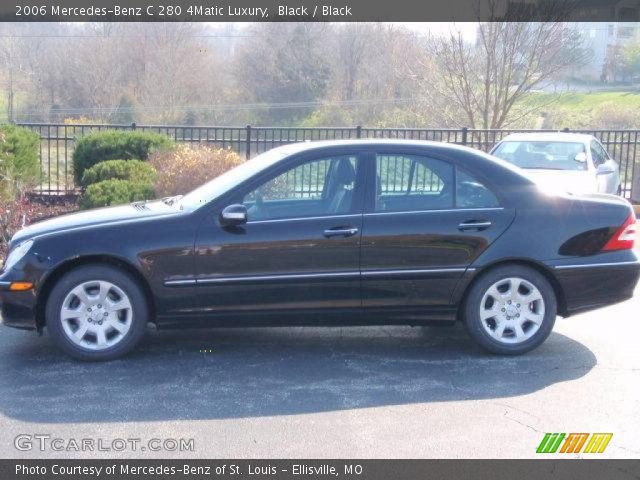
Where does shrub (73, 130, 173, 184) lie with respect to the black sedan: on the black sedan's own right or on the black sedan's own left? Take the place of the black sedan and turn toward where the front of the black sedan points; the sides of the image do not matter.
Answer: on the black sedan's own right

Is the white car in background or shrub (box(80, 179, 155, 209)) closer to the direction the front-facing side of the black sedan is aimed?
the shrub

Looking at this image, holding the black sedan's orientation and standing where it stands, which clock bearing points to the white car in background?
The white car in background is roughly at 4 o'clock from the black sedan.

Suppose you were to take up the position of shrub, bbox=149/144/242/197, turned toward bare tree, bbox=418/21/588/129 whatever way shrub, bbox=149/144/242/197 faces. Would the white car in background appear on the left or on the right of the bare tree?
right

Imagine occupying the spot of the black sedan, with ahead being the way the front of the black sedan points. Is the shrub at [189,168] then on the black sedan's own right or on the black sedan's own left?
on the black sedan's own right

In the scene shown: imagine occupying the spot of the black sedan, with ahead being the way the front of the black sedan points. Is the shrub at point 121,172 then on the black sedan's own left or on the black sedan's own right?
on the black sedan's own right

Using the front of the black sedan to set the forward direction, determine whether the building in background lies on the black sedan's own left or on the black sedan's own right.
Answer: on the black sedan's own right

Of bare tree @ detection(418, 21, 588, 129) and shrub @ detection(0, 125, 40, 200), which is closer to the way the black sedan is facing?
the shrub

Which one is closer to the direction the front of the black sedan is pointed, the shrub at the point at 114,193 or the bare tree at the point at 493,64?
the shrub

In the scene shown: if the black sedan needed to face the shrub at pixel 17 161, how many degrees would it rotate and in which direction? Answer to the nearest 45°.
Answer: approximately 45° to its right

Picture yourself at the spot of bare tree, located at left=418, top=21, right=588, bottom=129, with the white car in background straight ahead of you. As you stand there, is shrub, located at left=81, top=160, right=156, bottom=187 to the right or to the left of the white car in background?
right

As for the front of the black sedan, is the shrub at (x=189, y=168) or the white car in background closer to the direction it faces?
the shrub

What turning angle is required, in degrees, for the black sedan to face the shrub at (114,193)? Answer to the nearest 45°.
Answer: approximately 45° to its right

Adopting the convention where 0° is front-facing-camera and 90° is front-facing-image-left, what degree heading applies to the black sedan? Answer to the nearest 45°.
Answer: approximately 90°
